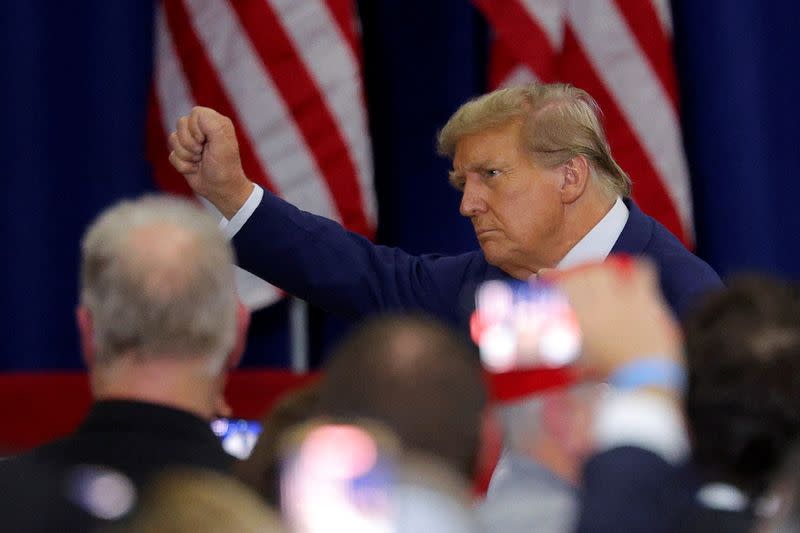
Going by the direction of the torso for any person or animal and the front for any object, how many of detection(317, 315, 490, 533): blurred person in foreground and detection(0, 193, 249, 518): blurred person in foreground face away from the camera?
2

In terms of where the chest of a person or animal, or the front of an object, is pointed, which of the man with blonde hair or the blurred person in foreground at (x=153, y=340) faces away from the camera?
the blurred person in foreground

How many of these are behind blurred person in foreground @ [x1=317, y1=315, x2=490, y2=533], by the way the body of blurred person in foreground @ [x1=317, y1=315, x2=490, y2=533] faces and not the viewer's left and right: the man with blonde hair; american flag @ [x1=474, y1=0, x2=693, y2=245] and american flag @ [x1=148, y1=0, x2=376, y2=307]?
0

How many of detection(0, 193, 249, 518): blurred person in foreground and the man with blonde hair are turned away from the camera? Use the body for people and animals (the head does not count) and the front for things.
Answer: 1

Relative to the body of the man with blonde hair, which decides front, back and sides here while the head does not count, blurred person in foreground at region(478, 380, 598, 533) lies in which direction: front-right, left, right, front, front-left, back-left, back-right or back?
front-left

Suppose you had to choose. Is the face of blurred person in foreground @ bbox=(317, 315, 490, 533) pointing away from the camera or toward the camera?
away from the camera

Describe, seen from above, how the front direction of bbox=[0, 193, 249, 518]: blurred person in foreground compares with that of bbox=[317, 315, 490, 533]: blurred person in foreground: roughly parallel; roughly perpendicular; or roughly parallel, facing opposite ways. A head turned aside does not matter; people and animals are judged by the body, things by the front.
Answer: roughly parallel

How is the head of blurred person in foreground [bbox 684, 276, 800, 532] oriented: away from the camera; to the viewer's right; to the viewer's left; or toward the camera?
away from the camera

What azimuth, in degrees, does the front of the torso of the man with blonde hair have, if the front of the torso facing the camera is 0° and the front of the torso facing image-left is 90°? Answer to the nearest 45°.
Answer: approximately 45°

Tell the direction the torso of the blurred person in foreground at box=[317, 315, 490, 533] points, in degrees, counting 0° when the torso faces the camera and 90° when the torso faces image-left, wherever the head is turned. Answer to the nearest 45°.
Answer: approximately 180°

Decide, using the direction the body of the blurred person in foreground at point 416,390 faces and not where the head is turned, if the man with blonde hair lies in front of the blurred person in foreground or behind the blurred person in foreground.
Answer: in front

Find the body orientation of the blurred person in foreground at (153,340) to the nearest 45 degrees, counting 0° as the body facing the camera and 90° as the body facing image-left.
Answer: approximately 180°

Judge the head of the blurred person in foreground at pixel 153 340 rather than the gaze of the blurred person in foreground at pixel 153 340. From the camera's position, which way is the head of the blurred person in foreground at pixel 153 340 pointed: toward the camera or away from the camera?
away from the camera

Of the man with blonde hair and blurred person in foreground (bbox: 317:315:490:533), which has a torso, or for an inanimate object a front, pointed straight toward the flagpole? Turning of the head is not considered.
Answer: the blurred person in foreground
